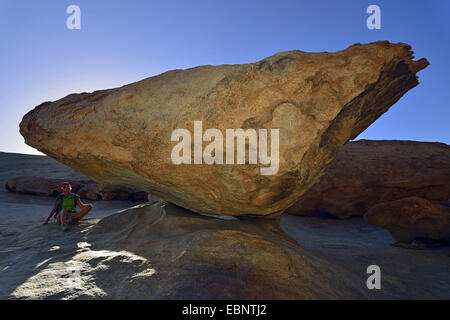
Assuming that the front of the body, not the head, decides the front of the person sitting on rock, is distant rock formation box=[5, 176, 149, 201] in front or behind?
behind

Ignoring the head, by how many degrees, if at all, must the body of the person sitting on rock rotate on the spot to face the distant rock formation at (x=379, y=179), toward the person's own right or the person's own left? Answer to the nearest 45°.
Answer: approximately 90° to the person's own left

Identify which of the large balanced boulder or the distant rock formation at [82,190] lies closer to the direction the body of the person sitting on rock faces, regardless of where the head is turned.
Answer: the large balanced boulder
